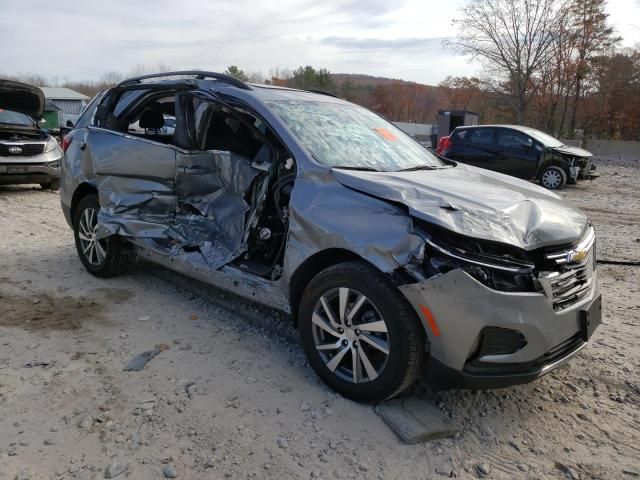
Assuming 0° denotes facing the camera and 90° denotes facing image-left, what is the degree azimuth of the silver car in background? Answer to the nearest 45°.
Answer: approximately 0°

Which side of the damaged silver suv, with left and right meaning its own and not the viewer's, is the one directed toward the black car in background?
left

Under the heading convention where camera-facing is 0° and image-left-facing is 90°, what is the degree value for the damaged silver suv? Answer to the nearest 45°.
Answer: approximately 315°

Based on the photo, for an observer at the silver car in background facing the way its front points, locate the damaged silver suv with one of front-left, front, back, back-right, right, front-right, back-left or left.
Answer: front

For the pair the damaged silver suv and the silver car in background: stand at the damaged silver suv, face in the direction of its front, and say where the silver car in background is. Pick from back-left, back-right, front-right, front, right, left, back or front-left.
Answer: back

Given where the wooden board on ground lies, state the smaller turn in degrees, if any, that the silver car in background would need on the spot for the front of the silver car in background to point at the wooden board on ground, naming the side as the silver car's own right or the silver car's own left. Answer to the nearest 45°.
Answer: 0° — it already faces it

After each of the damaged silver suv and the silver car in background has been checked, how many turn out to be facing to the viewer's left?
0
